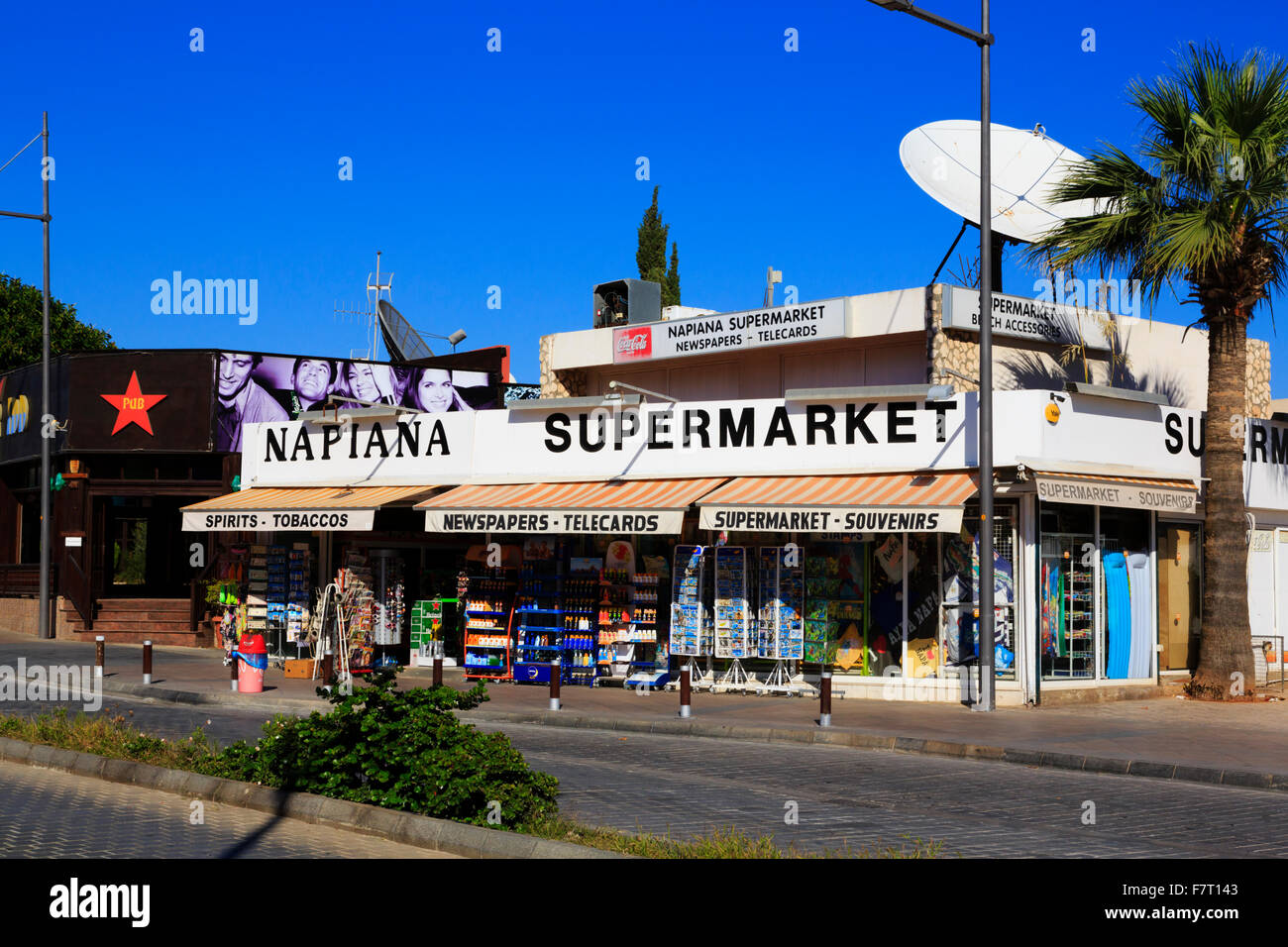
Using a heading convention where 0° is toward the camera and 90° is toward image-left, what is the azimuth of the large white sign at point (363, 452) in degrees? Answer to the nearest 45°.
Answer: approximately 45°

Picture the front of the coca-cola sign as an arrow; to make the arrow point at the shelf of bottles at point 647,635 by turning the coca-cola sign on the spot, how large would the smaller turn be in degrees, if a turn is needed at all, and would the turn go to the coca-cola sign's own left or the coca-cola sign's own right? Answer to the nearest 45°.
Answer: approximately 45° to the coca-cola sign's own left

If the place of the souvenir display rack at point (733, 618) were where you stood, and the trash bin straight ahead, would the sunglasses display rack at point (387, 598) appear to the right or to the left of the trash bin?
right

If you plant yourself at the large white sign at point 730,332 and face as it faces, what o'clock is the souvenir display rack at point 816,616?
The souvenir display rack is roughly at 10 o'clock from the large white sign.

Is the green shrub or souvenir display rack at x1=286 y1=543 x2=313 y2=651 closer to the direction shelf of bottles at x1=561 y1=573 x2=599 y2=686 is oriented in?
the green shrub

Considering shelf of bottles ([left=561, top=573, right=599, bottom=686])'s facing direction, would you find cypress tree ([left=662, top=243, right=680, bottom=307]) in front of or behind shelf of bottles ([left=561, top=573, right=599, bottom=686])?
behind

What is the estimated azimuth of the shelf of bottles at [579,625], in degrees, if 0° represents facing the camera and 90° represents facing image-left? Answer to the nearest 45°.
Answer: approximately 0°

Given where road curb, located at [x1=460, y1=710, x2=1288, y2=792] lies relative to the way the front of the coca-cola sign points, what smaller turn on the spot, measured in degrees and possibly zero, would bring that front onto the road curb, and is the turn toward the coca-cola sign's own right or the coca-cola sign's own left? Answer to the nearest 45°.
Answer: approximately 45° to the coca-cola sign's own left

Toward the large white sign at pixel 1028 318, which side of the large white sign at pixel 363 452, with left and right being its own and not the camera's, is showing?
left

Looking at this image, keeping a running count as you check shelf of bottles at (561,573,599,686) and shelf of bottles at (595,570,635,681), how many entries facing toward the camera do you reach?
2
